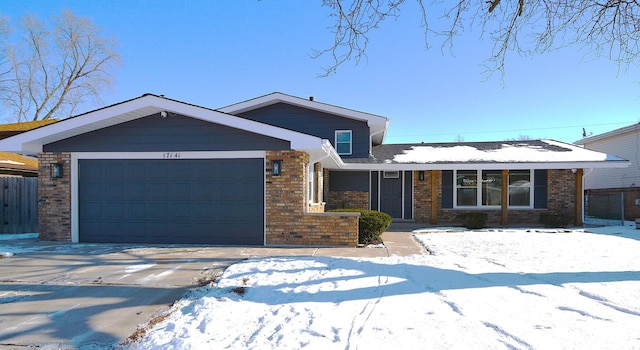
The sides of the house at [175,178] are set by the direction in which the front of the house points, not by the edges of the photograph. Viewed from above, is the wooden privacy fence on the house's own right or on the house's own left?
on the house's own right

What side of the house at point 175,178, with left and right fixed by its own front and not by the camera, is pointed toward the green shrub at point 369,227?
left

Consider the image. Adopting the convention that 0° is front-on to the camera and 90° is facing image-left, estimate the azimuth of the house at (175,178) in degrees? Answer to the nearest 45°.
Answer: approximately 0°

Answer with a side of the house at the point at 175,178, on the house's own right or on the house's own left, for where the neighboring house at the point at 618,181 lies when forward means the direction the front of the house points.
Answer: on the house's own left
